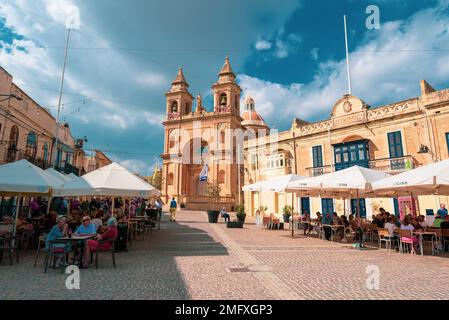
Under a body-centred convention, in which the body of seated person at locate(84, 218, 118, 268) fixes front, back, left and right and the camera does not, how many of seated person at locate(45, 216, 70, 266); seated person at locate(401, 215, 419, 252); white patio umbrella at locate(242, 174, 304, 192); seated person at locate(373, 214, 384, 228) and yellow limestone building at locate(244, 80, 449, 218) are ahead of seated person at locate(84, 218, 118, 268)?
1

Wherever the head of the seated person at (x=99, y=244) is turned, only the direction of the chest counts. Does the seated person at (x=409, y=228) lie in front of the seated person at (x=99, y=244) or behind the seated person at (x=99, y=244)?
behind

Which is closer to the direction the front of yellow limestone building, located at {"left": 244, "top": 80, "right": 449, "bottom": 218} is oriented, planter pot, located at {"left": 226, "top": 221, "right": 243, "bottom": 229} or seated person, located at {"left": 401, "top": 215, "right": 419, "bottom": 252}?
the planter pot

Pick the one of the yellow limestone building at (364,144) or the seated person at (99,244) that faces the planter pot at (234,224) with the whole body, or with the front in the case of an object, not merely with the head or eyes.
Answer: the yellow limestone building

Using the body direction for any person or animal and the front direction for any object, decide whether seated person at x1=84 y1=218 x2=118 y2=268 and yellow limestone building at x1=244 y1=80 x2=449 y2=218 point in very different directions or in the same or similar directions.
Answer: same or similar directions

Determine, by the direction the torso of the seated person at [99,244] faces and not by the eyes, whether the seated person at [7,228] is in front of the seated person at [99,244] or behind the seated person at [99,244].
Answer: in front

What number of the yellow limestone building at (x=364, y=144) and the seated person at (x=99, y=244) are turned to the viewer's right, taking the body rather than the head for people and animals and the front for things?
0

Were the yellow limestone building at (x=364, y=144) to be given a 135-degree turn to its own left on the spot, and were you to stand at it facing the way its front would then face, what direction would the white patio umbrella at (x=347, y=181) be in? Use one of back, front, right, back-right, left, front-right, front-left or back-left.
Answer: right

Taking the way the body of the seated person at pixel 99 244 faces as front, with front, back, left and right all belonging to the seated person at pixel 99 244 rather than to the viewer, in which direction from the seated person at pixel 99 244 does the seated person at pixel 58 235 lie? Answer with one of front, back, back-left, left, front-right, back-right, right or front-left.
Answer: front

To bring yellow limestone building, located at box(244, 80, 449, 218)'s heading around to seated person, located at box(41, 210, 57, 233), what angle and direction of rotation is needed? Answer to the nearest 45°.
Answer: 0° — it already faces them

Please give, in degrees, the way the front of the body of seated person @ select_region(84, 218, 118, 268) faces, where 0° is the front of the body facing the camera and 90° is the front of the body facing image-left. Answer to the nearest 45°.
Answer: approximately 90°

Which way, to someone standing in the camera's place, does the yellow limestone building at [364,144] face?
facing the viewer and to the left of the viewer

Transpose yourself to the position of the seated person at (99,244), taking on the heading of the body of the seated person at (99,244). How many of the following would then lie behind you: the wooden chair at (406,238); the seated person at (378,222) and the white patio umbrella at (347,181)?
3

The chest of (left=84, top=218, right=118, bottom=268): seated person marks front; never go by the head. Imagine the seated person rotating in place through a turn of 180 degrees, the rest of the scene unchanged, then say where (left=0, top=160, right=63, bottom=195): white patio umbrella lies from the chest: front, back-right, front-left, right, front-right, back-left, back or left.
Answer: back-left

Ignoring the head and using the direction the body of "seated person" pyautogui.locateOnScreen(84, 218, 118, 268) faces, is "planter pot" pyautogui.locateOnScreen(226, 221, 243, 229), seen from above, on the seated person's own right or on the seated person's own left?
on the seated person's own right
